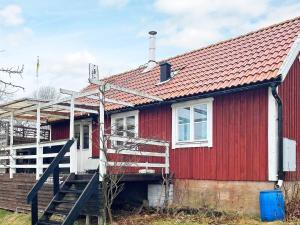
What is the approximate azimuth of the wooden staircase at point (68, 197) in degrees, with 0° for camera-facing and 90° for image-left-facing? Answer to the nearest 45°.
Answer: approximately 45°

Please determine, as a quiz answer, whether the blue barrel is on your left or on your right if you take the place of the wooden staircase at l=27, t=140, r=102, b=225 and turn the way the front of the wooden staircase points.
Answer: on your left

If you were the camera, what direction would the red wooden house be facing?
facing the viewer and to the left of the viewer

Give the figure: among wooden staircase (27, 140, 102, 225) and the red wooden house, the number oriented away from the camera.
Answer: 0

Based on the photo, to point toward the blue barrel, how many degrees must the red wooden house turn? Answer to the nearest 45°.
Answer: approximately 45° to its left

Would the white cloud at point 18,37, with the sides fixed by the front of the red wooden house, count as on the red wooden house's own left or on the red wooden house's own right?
on the red wooden house's own right

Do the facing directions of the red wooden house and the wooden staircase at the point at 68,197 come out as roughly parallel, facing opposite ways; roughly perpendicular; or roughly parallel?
roughly parallel
